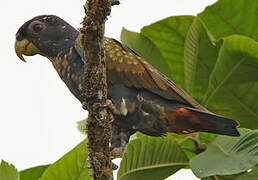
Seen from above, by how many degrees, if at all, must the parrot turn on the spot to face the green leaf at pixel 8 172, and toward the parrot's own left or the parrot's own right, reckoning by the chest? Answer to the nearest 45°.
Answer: approximately 45° to the parrot's own left

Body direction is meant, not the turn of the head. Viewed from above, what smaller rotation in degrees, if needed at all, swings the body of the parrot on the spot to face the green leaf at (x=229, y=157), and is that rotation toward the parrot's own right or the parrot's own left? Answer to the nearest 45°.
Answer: approximately 135° to the parrot's own left

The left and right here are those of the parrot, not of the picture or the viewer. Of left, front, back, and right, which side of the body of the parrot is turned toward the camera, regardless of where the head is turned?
left

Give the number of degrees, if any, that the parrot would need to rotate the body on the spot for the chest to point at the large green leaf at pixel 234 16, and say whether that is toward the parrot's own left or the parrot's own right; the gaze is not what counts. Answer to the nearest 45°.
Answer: approximately 135° to the parrot's own right

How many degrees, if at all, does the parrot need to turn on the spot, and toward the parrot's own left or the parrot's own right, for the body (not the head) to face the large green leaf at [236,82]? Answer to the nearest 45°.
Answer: approximately 180°

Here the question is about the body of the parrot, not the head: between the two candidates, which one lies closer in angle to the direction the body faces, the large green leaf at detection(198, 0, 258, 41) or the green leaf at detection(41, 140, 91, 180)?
the green leaf

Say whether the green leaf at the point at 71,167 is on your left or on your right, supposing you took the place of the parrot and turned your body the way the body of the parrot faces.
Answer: on your left
